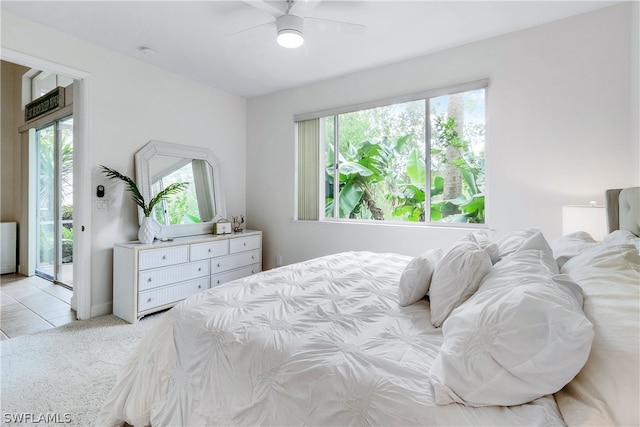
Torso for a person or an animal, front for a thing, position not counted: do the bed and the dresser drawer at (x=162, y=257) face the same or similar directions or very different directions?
very different directions

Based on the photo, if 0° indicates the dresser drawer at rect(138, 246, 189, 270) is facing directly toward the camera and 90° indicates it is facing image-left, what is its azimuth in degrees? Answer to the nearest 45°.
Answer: approximately 315°

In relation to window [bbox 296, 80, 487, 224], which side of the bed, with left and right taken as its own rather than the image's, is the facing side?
right

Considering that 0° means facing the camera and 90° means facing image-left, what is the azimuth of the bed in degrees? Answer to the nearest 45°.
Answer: approximately 90°

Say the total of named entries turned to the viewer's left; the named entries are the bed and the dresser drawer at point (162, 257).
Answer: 1

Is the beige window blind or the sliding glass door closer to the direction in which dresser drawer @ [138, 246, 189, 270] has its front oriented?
the beige window blind

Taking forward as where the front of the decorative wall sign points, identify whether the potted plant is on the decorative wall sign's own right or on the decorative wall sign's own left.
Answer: on the decorative wall sign's own left

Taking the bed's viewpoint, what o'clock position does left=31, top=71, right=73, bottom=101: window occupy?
The window is roughly at 1 o'clock from the bed.
